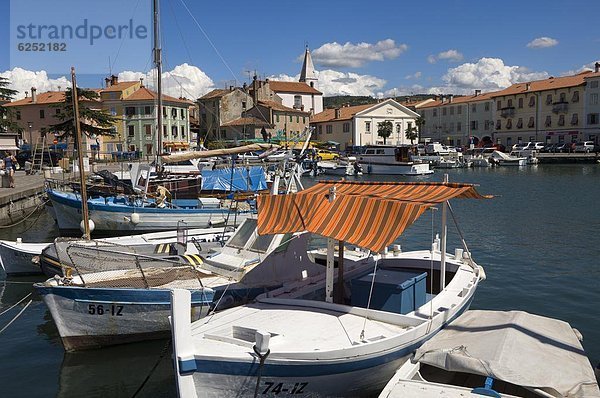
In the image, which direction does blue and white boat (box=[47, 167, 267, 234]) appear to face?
to the viewer's left

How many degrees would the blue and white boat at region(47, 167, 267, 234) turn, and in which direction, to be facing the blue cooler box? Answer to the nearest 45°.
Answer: approximately 90° to its left

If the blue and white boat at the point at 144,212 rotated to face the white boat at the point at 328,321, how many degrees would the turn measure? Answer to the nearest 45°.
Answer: approximately 90° to its left

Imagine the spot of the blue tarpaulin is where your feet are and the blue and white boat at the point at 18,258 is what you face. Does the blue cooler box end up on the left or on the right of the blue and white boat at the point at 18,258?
left

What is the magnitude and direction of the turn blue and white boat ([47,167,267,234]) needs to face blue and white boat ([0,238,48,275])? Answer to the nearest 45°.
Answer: approximately 45° to its left

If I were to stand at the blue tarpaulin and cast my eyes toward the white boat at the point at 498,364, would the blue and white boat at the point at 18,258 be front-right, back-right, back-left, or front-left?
front-right

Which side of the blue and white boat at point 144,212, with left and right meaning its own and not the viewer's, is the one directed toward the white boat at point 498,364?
left

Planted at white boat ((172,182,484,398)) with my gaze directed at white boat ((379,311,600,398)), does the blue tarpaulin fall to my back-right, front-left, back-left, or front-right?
back-left
